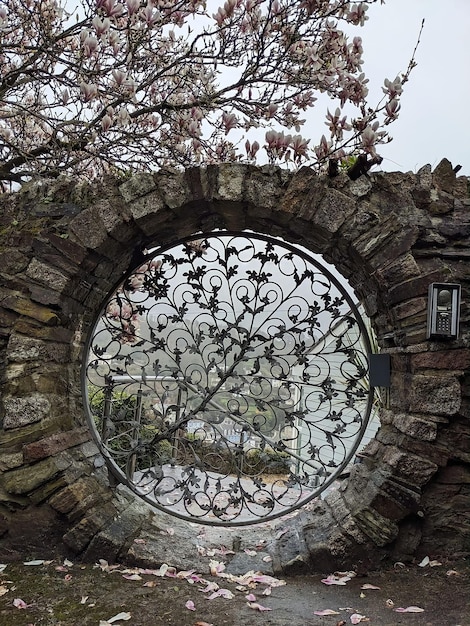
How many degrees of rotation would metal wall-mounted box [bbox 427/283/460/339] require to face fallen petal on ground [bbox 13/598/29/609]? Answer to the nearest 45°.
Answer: approximately 45° to its right

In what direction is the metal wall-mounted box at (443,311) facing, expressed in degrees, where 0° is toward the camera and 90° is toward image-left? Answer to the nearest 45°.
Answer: approximately 0°
